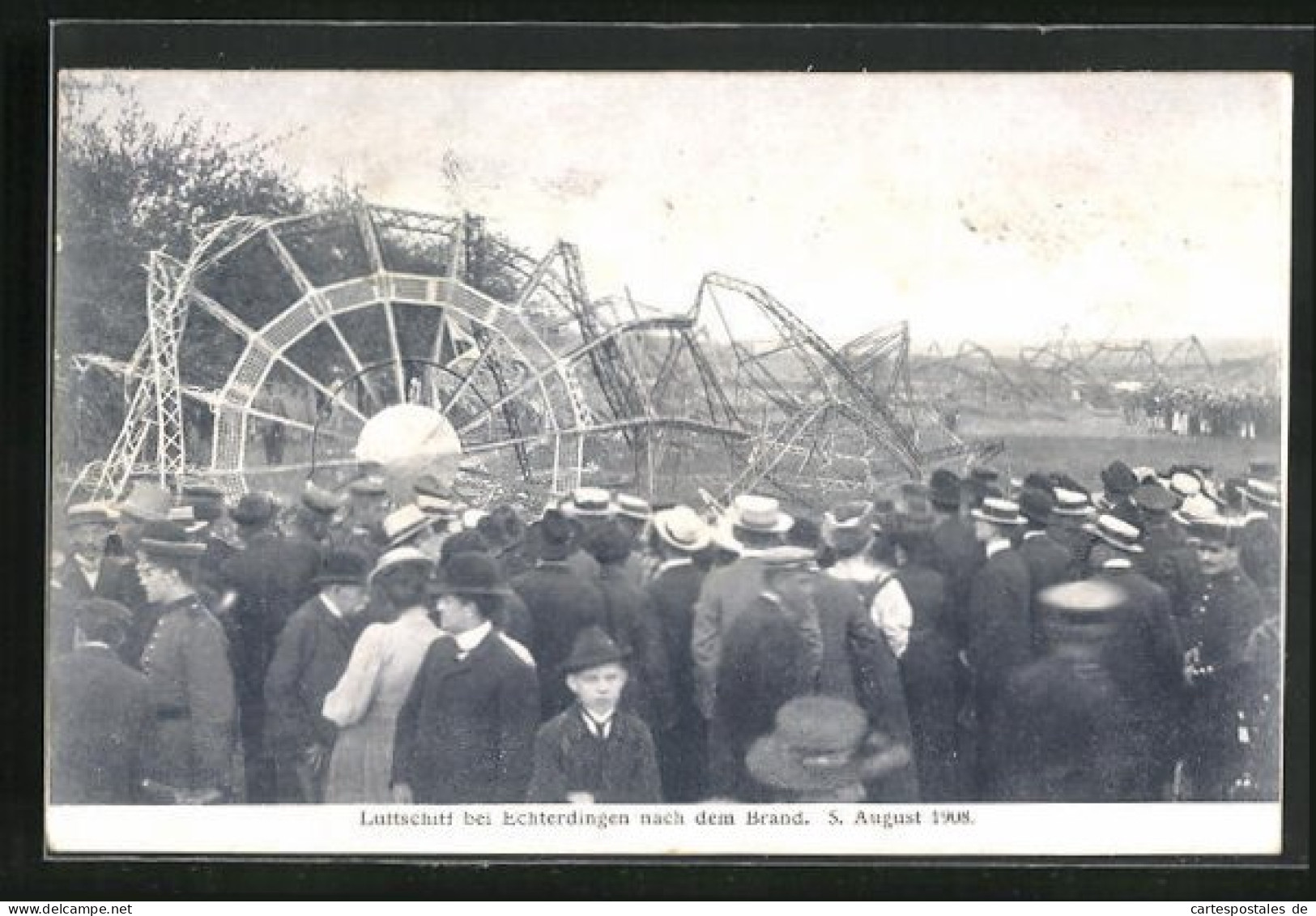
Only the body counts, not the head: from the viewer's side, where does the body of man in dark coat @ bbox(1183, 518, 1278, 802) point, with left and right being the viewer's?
facing the viewer and to the left of the viewer

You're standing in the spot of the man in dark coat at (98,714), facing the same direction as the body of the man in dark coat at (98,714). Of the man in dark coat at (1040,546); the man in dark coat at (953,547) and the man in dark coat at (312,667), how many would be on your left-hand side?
0

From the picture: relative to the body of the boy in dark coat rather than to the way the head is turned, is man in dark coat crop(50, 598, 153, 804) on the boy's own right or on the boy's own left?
on the boy's own right

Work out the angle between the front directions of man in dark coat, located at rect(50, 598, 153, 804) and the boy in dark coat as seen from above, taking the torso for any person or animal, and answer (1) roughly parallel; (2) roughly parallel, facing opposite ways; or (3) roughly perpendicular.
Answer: roughly parallel, facing opposite ways

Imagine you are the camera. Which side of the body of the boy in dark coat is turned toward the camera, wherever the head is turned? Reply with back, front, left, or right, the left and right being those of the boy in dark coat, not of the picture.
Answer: front

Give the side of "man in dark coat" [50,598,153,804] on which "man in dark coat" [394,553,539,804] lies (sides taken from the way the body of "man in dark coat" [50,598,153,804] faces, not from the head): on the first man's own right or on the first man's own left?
on the first man's own right

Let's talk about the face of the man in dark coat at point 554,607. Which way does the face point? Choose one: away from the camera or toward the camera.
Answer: away from the camera

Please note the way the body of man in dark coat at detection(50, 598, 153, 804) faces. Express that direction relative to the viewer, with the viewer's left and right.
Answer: facing away from the viewer

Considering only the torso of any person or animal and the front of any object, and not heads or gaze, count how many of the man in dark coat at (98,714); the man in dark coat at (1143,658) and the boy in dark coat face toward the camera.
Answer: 1

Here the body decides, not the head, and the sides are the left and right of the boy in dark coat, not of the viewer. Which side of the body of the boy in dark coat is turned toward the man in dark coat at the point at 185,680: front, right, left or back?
right

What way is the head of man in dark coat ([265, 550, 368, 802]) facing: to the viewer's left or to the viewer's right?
to the viewer's right

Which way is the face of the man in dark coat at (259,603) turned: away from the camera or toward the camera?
away from the camera

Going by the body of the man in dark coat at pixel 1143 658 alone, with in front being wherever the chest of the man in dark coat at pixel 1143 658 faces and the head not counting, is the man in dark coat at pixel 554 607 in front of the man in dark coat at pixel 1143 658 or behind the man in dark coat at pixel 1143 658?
in front
